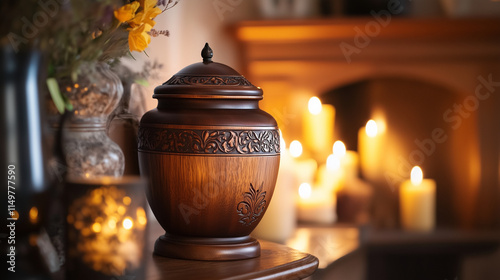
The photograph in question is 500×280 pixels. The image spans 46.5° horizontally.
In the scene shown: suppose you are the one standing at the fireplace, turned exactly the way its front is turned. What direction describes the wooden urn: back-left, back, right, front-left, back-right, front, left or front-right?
front

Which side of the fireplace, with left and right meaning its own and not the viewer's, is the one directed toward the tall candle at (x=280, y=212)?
front

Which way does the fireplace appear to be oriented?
toward the camera

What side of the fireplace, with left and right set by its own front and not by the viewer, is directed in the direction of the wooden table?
front

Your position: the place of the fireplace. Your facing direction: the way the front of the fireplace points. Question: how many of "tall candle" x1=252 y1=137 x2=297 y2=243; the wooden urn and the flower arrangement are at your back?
0

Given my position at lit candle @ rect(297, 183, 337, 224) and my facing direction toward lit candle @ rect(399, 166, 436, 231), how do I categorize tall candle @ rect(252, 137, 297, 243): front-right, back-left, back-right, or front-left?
back-right
